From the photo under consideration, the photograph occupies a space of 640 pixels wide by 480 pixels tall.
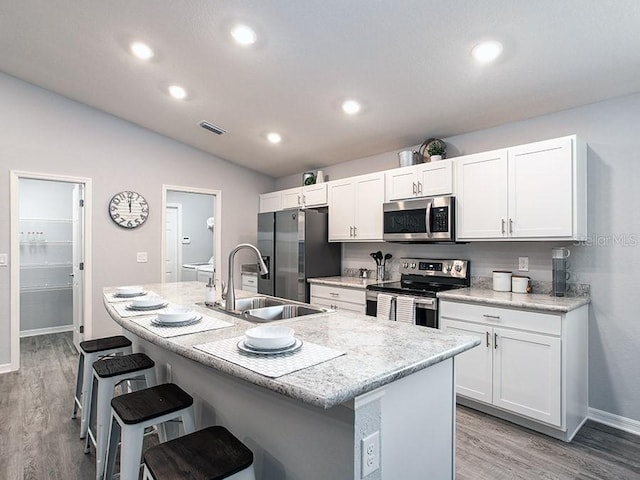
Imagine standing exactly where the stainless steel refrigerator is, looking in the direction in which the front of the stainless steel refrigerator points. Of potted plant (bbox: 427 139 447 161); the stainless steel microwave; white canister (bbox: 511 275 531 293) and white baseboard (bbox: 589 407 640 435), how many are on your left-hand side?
4

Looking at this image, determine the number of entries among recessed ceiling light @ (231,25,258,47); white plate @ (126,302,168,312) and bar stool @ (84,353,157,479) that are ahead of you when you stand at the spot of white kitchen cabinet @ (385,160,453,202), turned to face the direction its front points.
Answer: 3

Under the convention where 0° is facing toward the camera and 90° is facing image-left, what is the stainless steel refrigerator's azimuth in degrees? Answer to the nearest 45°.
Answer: approximately 45°

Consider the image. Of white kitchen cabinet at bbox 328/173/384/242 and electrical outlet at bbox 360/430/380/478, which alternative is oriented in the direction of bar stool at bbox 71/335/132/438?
the white kitchen cabinet

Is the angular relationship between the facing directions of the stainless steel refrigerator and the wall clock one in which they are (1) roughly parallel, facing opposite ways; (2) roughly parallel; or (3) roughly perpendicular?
roughly perpendicular

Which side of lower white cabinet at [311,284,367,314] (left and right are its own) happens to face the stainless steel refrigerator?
right

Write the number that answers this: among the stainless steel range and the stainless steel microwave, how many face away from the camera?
0

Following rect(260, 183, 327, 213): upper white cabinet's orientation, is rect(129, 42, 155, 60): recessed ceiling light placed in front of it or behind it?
in front

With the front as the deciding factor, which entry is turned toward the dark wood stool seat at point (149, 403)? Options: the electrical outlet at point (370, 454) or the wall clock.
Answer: the wall clock

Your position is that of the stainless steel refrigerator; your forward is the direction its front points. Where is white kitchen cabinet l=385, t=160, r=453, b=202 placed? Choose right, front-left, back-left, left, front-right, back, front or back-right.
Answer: left

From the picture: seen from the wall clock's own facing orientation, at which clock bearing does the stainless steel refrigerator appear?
The stainless steel refrigerator is roughly at 10 o'clock from the wall clock.
